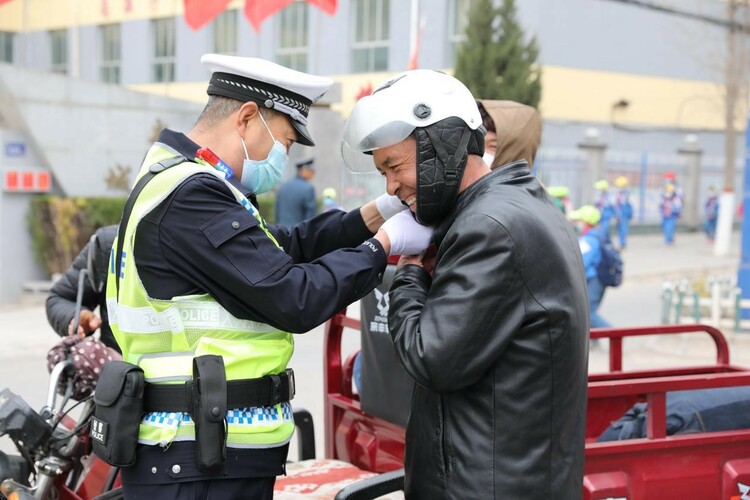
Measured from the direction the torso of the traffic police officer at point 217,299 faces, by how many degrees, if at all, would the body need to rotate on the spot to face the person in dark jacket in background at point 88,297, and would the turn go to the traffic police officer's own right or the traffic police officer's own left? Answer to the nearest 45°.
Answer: approximately 90° to the traffic police officer's own left

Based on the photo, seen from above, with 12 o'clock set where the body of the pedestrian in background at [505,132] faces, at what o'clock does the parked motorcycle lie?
The parked motorcycle is roughly at 11 o'clock from the pedestrian in background.

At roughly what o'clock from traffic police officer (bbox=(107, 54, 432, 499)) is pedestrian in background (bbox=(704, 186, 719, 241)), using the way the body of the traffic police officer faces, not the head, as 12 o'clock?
The pedestrian in background is roughly at 10 o'clock from the traffic police officer.

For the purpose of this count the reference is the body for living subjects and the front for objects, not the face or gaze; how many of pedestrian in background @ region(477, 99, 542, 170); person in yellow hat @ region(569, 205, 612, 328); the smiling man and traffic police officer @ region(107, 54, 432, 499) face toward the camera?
0

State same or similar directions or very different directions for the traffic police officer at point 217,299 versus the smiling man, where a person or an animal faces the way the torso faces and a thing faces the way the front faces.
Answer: very different directions

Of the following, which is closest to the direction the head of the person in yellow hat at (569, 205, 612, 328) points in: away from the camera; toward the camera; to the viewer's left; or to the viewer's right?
to the viewer's left

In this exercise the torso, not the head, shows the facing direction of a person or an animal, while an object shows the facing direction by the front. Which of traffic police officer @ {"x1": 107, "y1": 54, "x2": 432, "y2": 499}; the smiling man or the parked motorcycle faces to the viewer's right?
the traffic police officer

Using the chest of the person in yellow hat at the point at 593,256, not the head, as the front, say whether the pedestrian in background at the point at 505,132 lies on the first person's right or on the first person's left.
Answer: on the first person's left

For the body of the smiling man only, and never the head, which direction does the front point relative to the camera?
to the viewer's left

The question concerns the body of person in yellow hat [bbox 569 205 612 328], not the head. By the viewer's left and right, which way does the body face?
facing to the left of the viewer

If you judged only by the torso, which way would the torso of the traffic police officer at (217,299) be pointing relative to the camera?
to the viewer's right

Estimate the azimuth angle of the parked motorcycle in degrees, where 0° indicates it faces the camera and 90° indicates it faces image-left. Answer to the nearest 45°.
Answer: approximately 45°

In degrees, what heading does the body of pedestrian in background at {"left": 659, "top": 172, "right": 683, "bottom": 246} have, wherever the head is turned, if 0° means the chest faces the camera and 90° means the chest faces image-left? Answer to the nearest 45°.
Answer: approximately 0°

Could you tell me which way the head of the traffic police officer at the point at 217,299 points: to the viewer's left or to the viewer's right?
to the viewer's right
